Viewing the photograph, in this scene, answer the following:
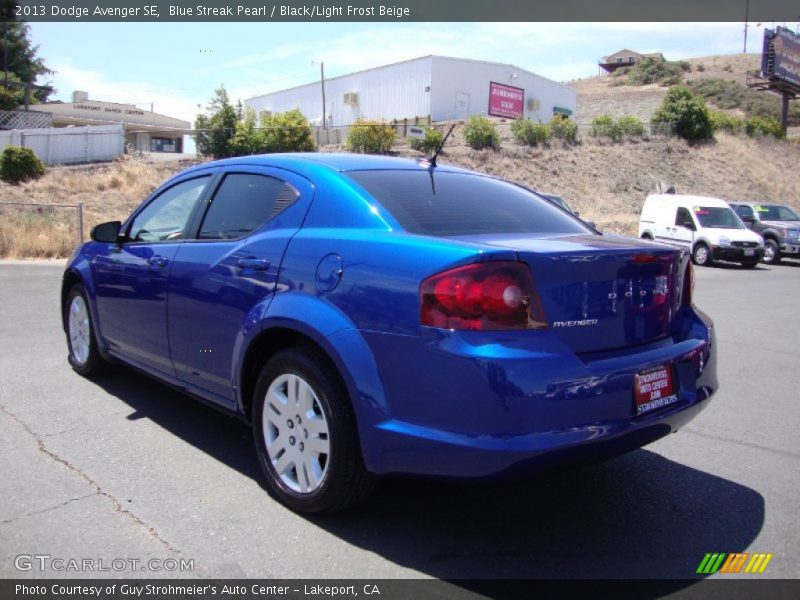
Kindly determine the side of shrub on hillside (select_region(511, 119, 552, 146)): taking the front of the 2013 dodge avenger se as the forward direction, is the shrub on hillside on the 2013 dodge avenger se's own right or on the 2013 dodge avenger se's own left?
on the 2013 dodge avenger se's own right

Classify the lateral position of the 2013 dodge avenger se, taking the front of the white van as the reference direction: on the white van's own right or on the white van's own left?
on the white van's own right

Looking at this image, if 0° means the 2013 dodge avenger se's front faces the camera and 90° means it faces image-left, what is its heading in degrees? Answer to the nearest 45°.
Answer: approximately 135°

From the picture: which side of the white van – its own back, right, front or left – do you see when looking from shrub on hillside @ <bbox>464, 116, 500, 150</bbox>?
back

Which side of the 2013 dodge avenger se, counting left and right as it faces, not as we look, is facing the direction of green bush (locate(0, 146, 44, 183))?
front

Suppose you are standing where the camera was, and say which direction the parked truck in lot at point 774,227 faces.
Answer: facing the viewer and to the right of the viewer

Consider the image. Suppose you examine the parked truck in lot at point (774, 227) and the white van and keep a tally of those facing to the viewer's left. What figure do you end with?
0

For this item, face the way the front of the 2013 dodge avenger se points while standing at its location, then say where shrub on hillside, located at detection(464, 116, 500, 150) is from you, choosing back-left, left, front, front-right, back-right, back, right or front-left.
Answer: front-right

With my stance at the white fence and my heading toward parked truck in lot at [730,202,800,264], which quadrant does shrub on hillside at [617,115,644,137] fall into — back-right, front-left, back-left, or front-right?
front-left

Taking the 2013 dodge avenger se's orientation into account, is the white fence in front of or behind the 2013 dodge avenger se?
in front

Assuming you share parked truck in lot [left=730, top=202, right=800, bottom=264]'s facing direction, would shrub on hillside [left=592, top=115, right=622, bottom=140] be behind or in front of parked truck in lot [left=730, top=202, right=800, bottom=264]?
behind

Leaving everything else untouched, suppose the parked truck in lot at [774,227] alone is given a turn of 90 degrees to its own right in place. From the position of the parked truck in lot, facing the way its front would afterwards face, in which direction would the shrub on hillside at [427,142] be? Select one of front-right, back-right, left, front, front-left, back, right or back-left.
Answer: right

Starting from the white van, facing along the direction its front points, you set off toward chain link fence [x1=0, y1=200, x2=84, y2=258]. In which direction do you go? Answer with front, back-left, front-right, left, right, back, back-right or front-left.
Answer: right

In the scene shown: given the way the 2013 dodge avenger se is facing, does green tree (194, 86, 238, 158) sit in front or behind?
in front

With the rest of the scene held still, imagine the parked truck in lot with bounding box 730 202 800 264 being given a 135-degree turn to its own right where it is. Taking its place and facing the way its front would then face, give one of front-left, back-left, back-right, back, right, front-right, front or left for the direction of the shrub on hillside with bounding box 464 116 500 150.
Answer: front-right
